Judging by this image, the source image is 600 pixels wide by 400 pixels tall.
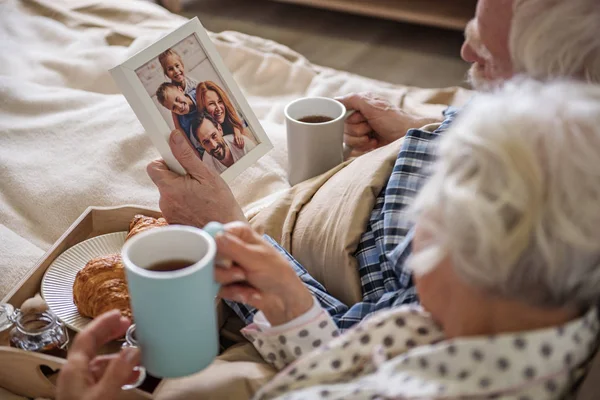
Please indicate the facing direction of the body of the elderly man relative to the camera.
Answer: to the viewer's left

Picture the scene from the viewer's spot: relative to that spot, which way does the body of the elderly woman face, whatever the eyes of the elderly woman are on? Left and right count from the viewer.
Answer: facing away from the viewer and to the left of the viewer

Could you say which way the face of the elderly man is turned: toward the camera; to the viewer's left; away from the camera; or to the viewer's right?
to the viewer's left

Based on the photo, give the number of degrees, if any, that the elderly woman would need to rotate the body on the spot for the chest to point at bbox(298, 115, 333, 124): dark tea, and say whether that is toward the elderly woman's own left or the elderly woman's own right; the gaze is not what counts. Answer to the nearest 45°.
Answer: approximately 45° to the elderly woman's own right

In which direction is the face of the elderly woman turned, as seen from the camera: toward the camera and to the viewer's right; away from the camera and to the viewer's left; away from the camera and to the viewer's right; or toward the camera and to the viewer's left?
away from the camera and to the viewer's left
